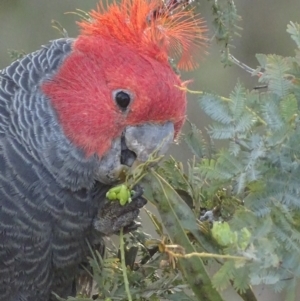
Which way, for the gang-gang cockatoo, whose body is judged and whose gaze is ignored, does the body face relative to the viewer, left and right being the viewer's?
facing to the right of the viewer
